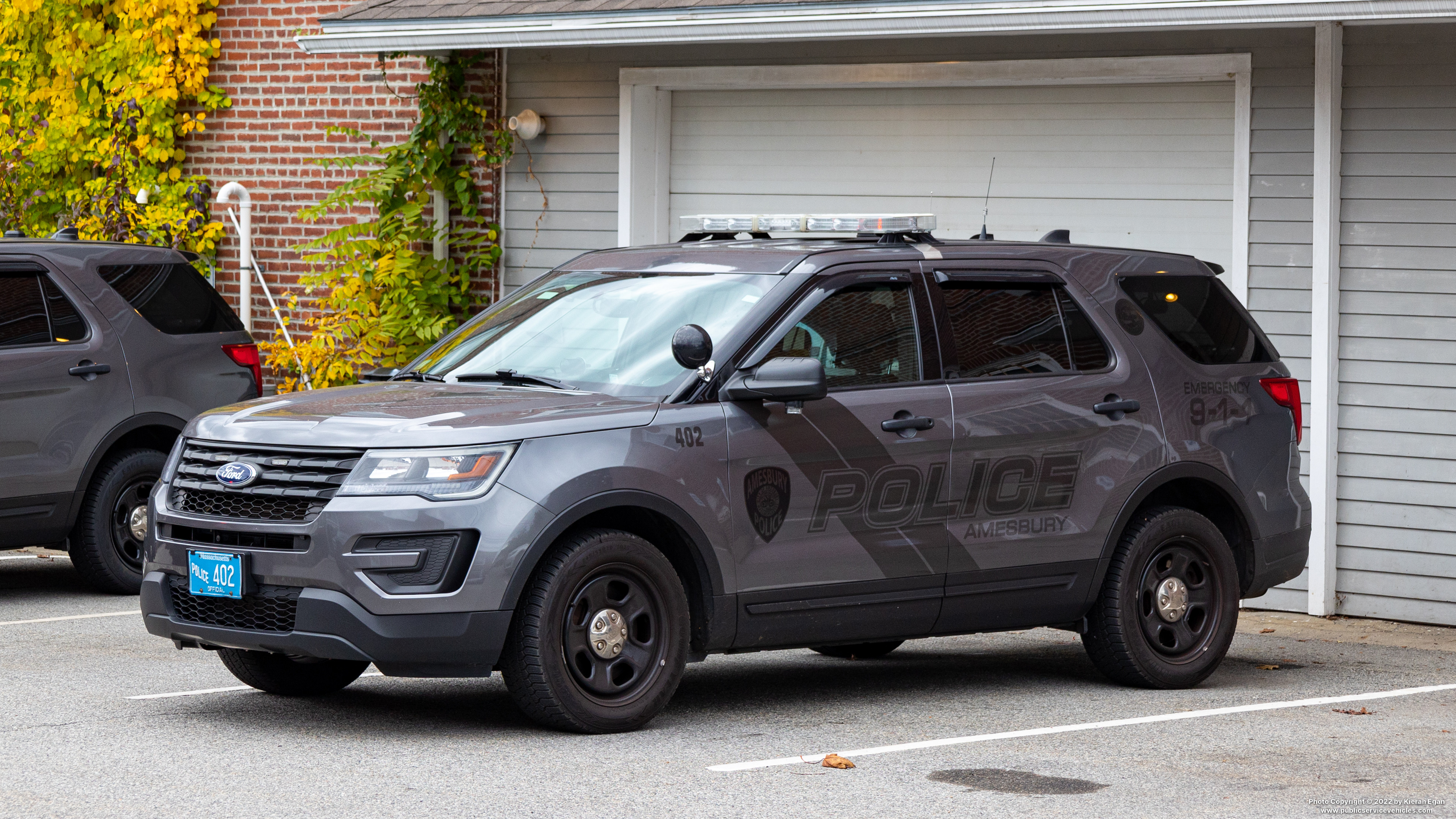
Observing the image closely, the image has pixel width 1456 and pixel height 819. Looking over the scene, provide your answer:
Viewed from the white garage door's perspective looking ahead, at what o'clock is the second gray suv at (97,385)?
The second gray suv is roughly at 2 o'clock from the white garage door.

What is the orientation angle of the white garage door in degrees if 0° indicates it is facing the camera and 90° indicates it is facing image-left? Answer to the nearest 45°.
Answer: approximately 0°

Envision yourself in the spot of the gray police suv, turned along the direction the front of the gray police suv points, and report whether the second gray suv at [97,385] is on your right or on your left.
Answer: on your right

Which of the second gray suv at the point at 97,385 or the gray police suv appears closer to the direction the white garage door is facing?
the gray police suv

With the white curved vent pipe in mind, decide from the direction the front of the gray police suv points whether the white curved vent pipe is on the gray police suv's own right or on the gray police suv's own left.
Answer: on the gray police suv's own right

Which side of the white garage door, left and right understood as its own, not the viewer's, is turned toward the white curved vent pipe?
right

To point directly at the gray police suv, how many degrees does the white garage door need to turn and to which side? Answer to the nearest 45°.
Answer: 0° — it already faces it

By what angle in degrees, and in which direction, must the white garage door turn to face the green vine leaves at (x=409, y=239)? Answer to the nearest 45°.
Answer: approximately 90° to its right
